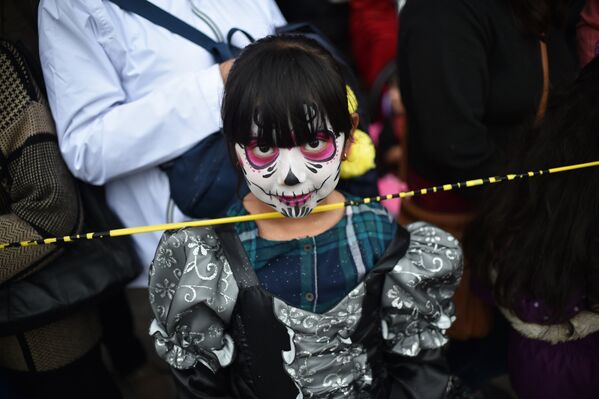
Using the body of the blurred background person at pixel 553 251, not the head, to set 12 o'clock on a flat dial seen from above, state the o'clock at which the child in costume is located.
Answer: The child in costume is roughly at 8 o'clock from the blurred background person.

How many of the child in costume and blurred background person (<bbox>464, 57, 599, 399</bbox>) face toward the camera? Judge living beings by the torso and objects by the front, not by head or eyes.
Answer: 1

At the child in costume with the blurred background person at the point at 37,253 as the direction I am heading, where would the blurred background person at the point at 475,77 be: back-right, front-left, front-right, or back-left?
back-right

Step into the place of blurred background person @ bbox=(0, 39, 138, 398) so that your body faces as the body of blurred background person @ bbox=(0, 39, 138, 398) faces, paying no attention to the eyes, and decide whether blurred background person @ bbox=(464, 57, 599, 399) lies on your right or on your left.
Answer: on your left

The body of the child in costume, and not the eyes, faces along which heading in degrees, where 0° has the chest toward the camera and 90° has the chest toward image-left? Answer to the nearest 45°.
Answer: approximately 0°

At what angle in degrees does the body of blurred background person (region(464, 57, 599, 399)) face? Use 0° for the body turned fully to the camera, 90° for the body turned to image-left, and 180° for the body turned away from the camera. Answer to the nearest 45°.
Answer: approximately 180°

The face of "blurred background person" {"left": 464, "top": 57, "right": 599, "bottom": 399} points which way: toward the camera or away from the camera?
away from the camera

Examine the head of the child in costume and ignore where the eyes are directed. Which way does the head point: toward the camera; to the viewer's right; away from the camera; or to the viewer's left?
toward the camera

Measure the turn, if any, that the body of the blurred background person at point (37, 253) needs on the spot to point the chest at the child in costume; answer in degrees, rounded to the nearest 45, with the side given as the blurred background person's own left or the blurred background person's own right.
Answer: approximately 90° to the blurred background person's own left

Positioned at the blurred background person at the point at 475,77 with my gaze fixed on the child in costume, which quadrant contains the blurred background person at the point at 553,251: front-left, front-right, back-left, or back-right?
front-left

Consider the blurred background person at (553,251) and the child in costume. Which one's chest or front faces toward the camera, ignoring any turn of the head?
the child in costume
